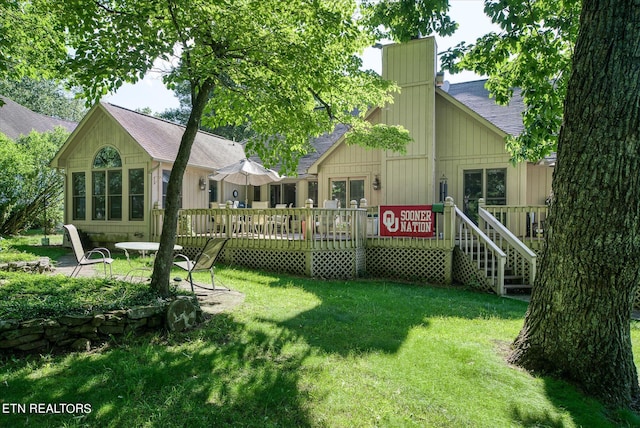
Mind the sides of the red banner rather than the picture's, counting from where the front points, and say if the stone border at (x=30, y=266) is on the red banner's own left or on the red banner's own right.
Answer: on the red banner's own right

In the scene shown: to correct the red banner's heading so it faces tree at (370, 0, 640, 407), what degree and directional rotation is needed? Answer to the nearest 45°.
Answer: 0° — it already faces it

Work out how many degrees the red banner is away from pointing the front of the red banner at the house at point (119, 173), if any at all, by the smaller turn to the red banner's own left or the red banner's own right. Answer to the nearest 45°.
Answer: approximately 90° to the red banner's own right

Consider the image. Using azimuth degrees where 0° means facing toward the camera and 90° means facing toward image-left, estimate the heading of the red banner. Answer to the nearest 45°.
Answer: approximately 0°

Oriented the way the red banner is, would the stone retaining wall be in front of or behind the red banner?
in front
